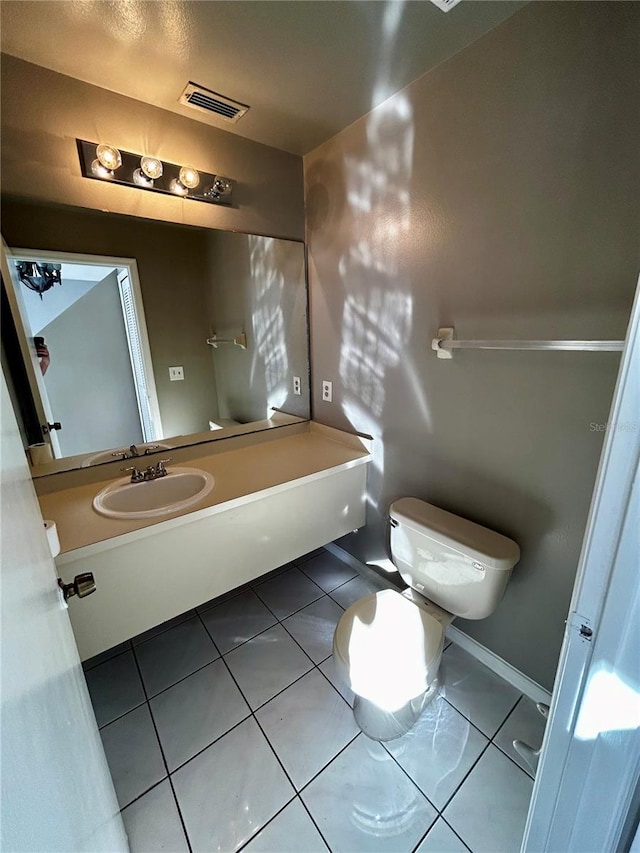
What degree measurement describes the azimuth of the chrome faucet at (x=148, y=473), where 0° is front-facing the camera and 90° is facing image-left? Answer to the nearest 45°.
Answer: approximately 315°

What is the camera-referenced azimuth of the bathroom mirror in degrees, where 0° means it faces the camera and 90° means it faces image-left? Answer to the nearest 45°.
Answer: approximately 315°

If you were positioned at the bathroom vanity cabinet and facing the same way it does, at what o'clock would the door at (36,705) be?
The door is roughly at 2 o'clock from the bathroom vanity cabinet.

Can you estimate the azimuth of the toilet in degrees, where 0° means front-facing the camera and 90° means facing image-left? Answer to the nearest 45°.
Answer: approximately 45°

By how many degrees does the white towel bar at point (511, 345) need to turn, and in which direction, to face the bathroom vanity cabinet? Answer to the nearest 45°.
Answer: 0° — it already faces it

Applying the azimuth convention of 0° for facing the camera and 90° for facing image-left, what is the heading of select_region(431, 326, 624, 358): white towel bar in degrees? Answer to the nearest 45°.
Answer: approximately 45°
